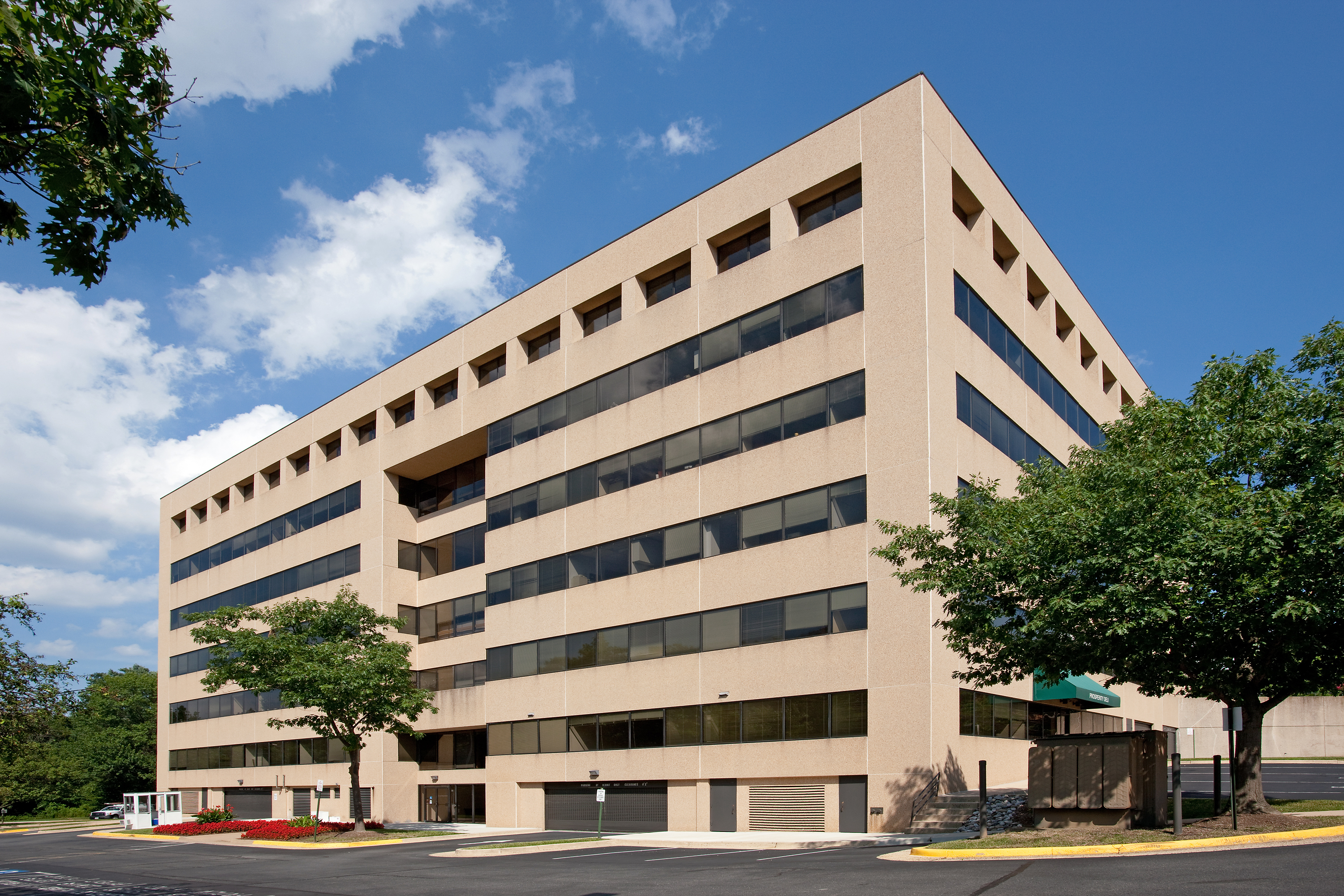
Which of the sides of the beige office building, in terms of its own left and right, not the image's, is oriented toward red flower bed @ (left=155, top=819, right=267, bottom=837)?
right

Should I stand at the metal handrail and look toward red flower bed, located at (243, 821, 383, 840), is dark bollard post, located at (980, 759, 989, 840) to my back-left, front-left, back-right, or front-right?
back-left

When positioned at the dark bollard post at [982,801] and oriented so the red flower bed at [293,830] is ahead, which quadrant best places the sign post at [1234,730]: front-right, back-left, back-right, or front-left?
back-right

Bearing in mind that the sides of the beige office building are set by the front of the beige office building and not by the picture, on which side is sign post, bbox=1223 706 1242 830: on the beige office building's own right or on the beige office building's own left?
on the beige office building's own left

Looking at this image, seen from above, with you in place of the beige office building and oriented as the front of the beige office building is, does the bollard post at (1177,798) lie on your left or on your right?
on your left
